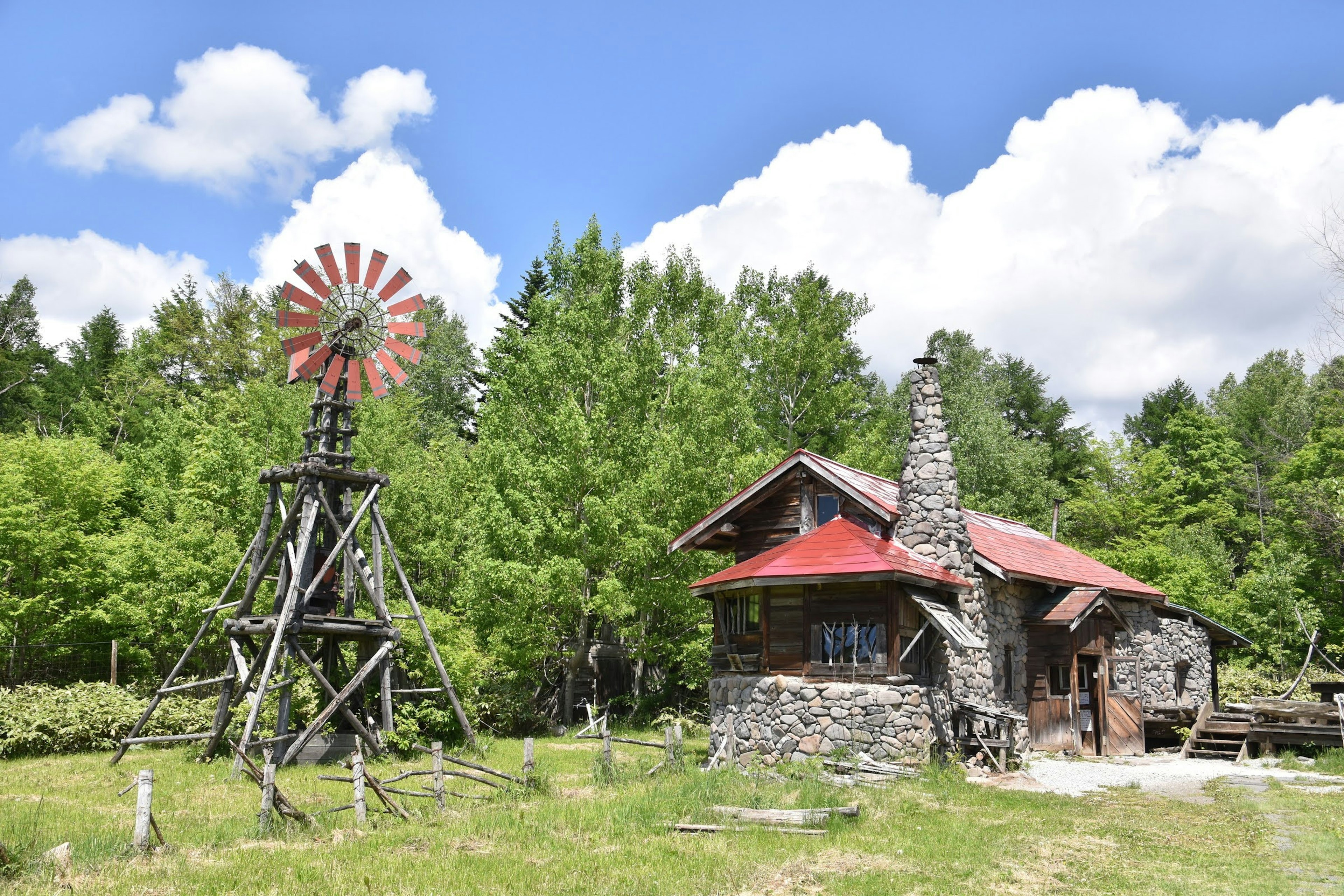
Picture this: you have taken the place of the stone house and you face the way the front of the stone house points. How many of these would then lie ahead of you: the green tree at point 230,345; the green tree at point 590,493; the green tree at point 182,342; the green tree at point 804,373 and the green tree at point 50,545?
0

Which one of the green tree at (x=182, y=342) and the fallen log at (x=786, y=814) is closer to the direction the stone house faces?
the fallen log

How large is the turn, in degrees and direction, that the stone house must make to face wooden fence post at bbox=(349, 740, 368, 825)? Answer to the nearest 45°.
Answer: approximately 90° to its right

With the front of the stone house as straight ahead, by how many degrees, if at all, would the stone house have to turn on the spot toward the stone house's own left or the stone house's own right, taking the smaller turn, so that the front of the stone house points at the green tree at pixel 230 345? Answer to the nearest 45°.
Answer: approximately 180°

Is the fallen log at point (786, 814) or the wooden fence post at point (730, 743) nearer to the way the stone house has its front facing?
the fallen log

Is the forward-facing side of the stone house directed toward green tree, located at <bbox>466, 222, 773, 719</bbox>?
no

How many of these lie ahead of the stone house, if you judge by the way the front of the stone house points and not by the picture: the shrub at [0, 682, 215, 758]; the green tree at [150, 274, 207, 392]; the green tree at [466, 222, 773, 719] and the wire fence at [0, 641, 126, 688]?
0

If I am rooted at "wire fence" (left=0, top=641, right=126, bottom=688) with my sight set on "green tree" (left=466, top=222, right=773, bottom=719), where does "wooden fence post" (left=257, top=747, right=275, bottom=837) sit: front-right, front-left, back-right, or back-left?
front-right

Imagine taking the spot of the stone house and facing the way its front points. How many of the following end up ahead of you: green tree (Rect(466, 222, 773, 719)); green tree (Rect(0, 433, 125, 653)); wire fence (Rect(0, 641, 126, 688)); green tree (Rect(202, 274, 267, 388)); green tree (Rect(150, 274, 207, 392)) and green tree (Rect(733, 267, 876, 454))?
0

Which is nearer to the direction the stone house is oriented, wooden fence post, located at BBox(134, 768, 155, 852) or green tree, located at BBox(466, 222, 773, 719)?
the wooden fence post

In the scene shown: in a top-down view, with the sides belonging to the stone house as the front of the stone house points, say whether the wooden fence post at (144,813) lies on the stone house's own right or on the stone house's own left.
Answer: on the stone house's own right

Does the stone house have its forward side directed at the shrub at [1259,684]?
no

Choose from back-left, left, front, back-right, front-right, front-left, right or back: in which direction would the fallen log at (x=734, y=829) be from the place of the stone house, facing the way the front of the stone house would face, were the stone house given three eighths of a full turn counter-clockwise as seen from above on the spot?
back

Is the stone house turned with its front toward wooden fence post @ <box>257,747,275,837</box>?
no

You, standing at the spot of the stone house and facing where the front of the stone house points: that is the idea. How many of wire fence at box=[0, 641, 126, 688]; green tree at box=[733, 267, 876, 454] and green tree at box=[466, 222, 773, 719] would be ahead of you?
0

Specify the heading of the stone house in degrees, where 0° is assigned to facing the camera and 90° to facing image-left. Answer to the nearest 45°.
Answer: approximately 315°

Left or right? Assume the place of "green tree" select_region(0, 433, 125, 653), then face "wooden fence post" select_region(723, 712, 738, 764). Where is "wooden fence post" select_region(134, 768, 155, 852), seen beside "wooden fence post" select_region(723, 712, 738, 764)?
right

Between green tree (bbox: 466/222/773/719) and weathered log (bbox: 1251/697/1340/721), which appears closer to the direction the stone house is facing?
the weathered log

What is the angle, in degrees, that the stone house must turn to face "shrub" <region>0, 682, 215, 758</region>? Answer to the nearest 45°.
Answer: approximately 135° to its right
